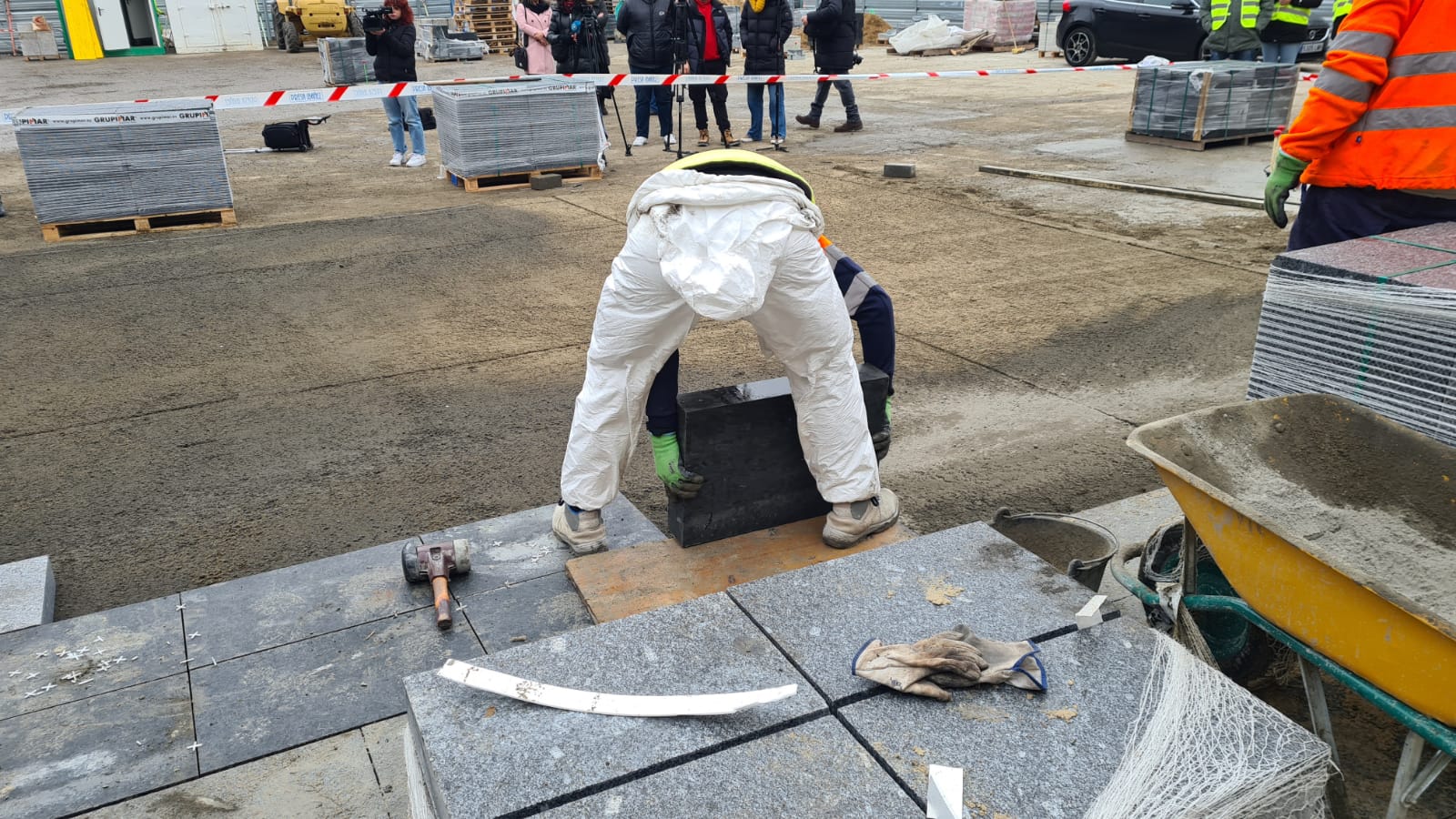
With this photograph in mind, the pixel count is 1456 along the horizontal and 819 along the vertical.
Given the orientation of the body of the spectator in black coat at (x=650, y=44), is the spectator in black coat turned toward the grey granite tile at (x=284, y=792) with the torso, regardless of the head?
yes

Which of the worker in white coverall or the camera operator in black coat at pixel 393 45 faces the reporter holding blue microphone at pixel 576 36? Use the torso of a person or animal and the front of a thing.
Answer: the worker in white coverall

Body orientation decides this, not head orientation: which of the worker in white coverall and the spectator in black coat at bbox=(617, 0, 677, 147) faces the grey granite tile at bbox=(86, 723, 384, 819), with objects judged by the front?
the spectator in black coat

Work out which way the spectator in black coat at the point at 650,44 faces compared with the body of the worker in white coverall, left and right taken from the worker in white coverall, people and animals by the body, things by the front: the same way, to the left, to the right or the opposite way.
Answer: the opposite way

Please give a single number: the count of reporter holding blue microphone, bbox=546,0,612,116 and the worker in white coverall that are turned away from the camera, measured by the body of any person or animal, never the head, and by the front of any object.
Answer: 1

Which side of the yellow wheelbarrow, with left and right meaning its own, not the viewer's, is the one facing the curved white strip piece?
left

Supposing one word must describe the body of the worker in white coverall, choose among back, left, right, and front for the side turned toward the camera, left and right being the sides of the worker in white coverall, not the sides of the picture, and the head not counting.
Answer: back

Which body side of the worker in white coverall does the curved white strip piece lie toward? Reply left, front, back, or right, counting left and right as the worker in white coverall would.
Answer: back

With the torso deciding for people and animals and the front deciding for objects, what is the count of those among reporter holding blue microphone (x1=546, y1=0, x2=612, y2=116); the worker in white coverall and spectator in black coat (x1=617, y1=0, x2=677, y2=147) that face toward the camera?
2

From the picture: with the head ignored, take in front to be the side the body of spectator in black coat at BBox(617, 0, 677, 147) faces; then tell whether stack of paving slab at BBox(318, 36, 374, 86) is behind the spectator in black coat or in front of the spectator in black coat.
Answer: behind

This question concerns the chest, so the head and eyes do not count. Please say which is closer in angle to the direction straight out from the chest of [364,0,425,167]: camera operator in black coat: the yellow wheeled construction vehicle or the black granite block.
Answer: the black granite block

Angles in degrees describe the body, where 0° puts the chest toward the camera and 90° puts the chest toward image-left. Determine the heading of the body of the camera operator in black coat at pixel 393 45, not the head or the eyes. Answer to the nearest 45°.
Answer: approximately 45°
